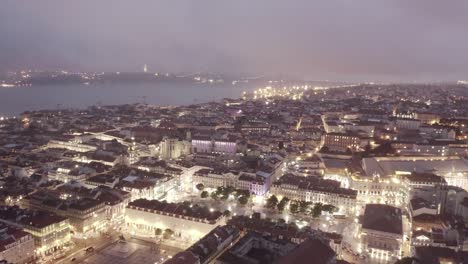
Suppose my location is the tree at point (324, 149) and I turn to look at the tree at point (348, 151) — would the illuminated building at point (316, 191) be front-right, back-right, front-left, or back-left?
back-right

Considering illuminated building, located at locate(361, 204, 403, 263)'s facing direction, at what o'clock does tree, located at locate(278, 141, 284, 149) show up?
The tree is roughly at 5 o'clock from the illuminated building.

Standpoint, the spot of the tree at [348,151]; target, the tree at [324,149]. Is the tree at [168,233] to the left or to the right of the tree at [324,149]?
left

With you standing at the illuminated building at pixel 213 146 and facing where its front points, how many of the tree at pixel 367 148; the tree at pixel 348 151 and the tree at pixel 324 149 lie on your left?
3

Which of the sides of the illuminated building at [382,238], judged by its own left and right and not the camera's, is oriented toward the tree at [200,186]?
right

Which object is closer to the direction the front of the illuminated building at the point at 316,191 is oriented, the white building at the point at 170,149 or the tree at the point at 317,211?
the tree

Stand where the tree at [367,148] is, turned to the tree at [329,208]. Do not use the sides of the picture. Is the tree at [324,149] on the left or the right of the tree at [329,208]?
right

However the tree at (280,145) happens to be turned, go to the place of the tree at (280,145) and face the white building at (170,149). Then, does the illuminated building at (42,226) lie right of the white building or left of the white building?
left
